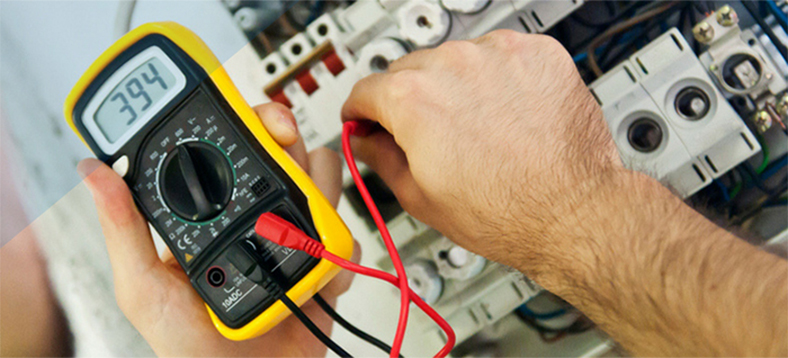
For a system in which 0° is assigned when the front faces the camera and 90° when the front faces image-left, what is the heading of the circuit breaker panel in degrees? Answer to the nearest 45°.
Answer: approximately 0°

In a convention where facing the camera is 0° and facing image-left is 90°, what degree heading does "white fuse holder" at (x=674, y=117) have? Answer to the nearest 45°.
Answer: approximately 0°
